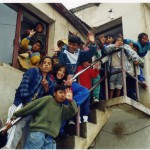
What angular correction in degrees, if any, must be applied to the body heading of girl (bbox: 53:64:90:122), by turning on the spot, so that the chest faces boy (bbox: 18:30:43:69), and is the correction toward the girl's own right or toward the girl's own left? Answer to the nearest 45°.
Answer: approximately 135° to the girl's own right

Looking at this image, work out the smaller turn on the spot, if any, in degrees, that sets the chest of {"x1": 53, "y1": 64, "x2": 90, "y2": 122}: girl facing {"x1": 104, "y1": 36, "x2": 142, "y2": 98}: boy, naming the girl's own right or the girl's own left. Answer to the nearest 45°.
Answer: approximately 135° to the girl's own left

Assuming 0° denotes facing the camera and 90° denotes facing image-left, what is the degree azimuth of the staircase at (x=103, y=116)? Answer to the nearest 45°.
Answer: approximately 45°

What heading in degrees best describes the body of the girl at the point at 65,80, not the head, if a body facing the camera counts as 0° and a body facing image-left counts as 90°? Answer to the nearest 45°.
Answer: approximately 0°

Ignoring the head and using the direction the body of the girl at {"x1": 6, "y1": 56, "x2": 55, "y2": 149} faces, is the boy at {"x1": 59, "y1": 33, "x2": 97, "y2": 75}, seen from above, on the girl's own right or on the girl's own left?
on the girl's own left

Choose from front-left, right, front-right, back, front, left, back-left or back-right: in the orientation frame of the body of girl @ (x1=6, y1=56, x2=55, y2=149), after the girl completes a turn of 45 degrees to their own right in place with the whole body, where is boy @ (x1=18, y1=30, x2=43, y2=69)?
back
